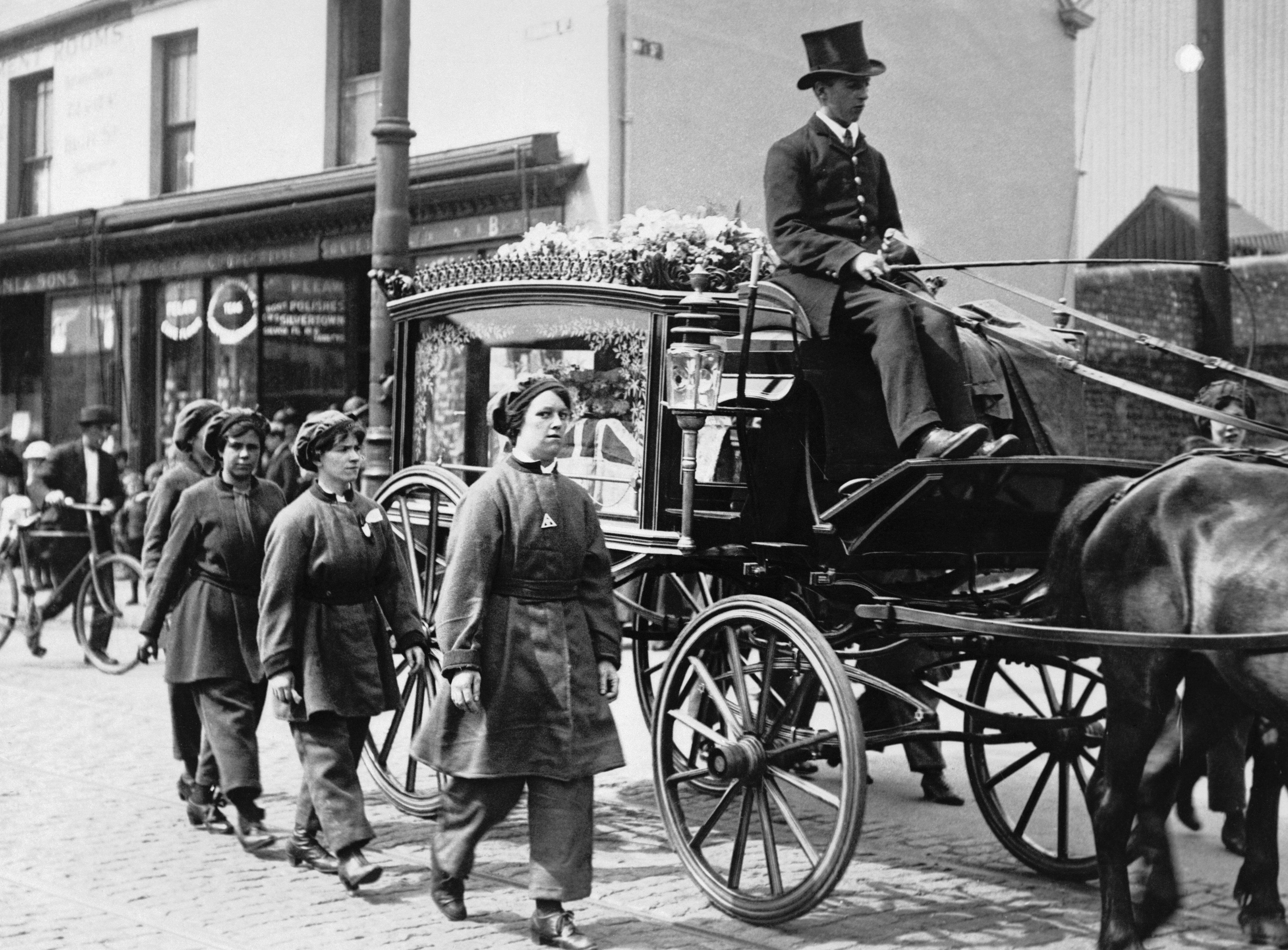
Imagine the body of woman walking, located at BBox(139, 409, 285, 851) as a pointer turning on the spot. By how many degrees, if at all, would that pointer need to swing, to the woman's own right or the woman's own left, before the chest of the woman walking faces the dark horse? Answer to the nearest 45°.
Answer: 0° — they already face it

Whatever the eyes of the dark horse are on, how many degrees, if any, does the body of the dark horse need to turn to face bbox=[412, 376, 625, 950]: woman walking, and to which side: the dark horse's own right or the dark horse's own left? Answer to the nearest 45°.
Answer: approximately 180°

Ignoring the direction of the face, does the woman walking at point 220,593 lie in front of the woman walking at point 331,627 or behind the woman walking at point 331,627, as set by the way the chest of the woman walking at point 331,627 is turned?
behind

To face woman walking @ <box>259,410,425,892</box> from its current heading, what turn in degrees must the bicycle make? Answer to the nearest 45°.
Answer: approximately 45° to its right

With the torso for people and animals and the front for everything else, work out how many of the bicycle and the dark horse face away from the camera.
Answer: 0

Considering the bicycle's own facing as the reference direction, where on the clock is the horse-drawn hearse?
The horse-drawn hearse is roughly at 1 o'clock from the bicycle.

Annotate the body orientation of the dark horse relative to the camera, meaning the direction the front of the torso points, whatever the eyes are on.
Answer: to the viewer's right

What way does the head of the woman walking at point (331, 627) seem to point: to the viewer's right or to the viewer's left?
to the viewer's right

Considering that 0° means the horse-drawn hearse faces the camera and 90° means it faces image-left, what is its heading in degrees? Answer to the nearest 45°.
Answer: approximately 315°

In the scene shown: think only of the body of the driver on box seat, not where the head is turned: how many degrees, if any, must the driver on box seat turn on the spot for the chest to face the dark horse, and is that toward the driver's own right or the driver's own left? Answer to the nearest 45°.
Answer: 0° — they already face it
